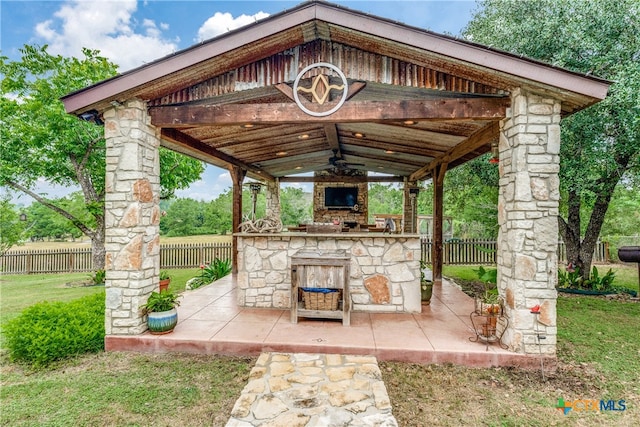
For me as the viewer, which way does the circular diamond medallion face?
facing the viewer

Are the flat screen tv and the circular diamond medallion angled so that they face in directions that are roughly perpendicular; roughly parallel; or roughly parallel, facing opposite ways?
roughly parallel

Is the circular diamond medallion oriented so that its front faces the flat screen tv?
no

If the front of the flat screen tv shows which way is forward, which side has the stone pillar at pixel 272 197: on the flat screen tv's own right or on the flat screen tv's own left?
on the flat screen tv's own right

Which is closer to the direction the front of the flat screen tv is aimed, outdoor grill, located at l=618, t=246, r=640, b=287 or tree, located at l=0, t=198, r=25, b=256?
the outdoor grill

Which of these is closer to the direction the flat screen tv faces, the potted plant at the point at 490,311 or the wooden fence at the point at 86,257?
the potted plant

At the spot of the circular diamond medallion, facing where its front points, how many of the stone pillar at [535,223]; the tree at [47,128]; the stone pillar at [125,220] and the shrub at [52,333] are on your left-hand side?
1

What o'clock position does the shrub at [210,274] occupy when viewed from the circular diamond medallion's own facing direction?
The shrub is roughly at 5 o'clock from the circular diamond medallion.

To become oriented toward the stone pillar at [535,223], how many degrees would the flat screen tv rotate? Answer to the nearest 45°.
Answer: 0° — it already faces it

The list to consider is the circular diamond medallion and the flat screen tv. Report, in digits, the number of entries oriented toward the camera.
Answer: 2

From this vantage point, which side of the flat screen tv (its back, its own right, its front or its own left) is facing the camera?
front

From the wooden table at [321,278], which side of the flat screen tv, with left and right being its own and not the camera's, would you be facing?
front

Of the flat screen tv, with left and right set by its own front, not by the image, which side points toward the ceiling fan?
front
